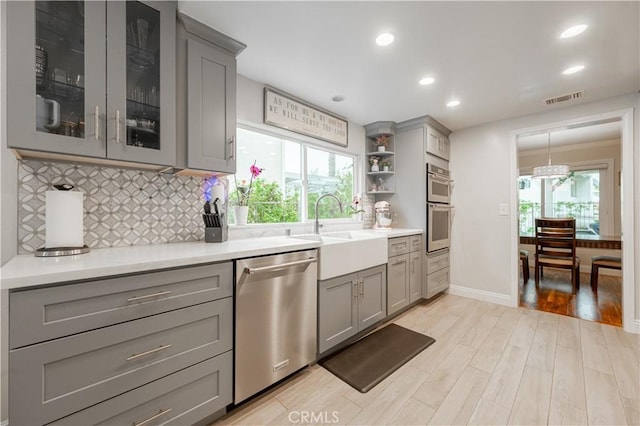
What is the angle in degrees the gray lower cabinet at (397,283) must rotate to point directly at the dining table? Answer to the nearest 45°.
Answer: approximately 90° to its left

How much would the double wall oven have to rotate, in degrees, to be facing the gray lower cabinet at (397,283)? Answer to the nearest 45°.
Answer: approximately 90° to its right

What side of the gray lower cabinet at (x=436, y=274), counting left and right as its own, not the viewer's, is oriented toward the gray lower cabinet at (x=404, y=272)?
right

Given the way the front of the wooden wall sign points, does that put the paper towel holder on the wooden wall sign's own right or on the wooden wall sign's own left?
on the wooden wall sign's own right

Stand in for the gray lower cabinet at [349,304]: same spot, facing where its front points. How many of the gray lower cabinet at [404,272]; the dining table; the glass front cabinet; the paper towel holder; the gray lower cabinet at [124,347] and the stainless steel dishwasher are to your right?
4

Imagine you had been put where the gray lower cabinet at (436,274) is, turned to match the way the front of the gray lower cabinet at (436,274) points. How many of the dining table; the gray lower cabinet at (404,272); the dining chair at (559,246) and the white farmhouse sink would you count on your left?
2

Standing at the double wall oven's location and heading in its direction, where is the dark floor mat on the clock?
The dark floor mat is roughly at 2 o'clock from the double wall oven.

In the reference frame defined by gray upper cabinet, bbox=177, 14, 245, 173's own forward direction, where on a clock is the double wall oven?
The double wall oven is roughly at 10 o'clock from the gray upper cabinet.
